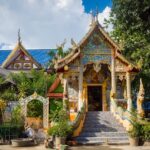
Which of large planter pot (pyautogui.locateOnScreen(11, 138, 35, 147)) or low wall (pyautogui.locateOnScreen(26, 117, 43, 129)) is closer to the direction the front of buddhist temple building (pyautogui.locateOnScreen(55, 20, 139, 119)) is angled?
the large planter pot

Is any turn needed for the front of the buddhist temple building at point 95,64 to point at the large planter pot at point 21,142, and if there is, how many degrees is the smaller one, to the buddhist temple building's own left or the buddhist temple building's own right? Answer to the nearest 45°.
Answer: approximately 45° to the buddhist temple building's own right

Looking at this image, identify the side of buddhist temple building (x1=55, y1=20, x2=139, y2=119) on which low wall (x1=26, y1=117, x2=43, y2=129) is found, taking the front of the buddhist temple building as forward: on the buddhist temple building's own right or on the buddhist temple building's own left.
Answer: on the buddhist temple building's own right

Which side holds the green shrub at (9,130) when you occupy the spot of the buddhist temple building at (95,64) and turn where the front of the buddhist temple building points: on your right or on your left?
on your right

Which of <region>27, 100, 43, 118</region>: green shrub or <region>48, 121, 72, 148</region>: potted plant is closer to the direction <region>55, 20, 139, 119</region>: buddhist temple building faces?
the potted plant

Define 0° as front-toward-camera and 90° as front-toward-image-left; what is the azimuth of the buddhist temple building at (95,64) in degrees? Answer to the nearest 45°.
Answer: approximately 0°

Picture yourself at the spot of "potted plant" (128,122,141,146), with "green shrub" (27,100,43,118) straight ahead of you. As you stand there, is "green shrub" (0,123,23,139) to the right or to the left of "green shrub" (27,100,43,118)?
left

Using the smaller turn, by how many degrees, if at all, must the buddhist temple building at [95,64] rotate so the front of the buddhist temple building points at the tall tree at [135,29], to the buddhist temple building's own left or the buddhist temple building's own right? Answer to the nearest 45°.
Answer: approximately 135° to the buddhist temple building's own left

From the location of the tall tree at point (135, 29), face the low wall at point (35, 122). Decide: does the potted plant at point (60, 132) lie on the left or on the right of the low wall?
left

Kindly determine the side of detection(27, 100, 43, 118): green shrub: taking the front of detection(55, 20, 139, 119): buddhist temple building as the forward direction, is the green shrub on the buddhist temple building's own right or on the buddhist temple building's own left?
on the buddhist temple building's own right
